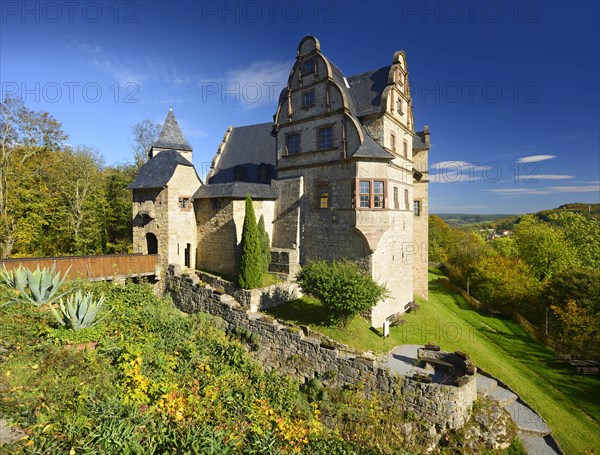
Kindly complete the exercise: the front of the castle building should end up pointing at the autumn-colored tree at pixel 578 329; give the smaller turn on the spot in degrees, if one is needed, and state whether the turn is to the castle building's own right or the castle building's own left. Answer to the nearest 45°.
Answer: approximately 135° to the castle building's own left

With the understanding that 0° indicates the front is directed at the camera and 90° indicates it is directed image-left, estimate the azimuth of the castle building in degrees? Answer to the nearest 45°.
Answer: approximately 45°

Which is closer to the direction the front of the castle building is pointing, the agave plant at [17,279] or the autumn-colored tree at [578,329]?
the agave plant

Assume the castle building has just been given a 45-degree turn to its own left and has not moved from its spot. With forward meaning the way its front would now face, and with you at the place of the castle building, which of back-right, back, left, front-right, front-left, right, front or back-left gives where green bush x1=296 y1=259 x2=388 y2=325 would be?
front

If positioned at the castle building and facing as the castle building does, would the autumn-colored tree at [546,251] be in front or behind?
behind

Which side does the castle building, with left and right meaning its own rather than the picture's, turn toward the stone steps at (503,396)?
left

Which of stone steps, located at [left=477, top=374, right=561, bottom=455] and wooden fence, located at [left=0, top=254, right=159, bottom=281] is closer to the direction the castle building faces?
the wooden fence

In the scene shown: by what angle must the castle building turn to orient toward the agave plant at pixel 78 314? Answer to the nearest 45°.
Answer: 0° — it already faces it

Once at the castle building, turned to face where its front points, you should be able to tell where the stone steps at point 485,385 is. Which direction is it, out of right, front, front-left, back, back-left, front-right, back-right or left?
left
